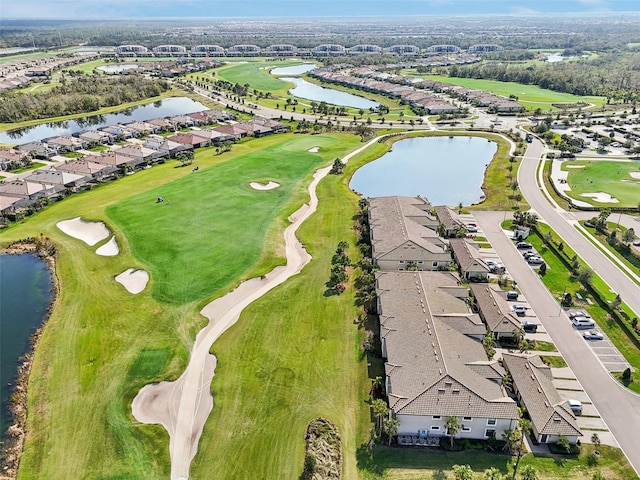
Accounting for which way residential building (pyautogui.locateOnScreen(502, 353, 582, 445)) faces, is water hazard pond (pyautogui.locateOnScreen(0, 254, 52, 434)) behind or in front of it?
behind

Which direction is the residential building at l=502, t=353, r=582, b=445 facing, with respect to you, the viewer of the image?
facing to the right of the viewer

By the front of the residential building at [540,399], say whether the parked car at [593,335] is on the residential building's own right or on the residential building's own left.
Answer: on the residential building's own left

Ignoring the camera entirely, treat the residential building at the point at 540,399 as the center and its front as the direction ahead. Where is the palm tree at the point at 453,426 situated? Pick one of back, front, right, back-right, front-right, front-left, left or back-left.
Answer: back-right

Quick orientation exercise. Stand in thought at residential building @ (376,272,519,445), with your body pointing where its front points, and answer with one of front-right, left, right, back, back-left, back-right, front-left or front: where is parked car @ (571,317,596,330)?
front-left

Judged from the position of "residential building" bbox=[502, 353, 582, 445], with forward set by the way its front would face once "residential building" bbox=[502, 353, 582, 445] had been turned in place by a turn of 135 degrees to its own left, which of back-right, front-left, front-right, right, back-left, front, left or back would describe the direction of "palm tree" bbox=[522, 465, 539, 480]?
back-left

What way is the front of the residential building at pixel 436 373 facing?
to the viewer's right

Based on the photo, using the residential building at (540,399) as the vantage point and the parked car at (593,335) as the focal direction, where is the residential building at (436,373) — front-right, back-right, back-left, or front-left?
back-left

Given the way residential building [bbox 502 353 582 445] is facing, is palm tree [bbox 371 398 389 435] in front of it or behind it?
behind

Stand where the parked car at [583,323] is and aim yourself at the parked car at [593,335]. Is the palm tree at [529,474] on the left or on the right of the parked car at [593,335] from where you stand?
right

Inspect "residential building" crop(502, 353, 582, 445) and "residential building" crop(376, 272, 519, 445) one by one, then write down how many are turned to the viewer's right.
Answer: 2

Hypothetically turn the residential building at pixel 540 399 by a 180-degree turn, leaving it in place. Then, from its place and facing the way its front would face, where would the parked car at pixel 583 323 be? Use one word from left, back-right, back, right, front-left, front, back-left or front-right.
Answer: right
